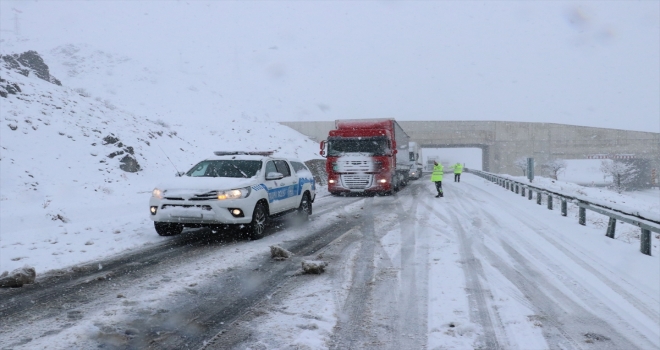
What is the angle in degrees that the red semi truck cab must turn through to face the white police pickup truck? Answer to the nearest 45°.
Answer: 0° — it already faces it

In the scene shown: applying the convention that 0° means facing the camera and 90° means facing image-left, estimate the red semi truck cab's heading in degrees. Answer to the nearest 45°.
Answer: approximately 0°

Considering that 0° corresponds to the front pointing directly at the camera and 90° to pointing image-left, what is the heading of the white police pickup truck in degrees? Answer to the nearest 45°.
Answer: approximately 45°

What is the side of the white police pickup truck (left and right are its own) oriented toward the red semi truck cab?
back
